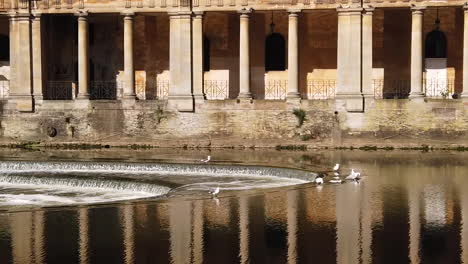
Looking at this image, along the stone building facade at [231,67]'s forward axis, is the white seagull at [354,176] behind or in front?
in front

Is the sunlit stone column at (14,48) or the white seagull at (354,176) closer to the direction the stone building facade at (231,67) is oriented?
the white seagull

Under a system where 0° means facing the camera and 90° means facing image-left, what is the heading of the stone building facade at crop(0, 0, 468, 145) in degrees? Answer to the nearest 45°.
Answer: approximately 0°
